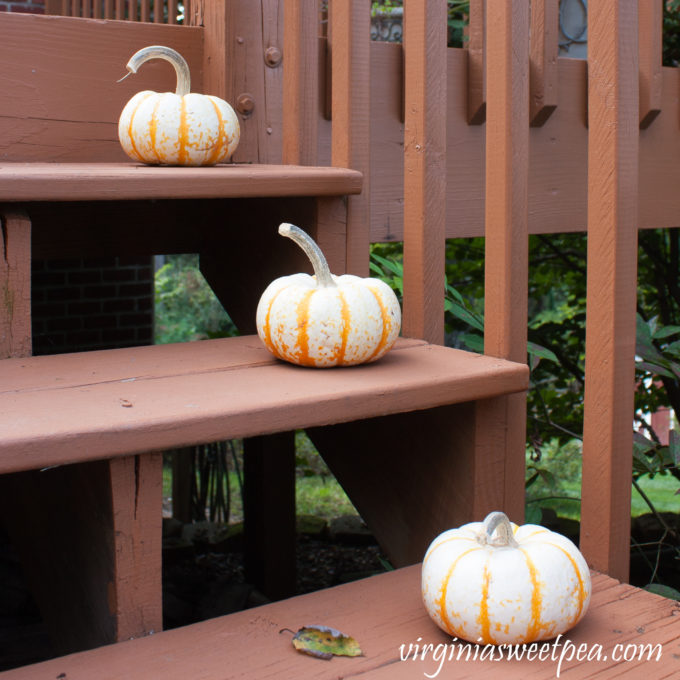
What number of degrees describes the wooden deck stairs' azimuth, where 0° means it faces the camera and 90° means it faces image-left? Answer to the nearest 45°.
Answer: approximately 315°
